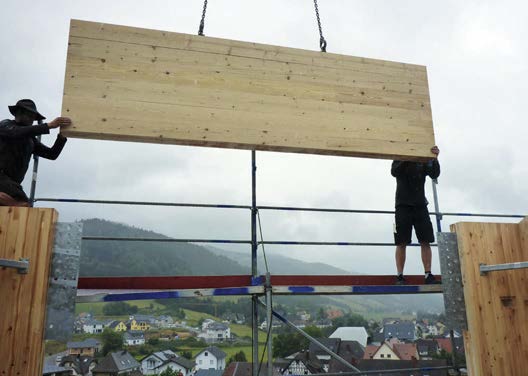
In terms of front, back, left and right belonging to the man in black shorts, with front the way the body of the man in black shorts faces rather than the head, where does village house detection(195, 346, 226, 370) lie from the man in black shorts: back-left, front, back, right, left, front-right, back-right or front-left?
back-right

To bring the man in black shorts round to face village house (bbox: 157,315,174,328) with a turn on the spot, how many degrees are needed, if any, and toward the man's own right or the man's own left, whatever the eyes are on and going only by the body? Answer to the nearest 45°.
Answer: approximately 135° to the man's own right

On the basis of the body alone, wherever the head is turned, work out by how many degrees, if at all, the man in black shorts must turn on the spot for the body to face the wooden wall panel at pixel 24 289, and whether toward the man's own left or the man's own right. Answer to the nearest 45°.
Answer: approximately 45° to the man's own right

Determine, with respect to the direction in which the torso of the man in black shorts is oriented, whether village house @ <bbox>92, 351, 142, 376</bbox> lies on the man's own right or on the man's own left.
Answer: on the man's own right

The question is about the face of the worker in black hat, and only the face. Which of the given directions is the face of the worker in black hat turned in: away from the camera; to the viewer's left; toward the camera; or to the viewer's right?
to the viewer's right

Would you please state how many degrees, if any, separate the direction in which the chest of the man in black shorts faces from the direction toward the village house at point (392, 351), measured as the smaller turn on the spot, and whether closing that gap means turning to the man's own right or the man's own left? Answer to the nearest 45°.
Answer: approximately 180°

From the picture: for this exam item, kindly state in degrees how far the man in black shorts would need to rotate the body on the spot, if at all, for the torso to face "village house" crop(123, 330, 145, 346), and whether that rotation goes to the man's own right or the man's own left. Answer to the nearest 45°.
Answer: approximately 135° to the man's own right
